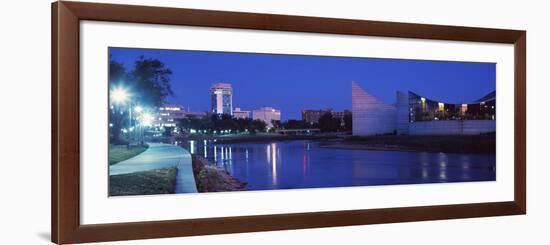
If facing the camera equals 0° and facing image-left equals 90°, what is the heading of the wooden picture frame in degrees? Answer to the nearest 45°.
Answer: approximately 315°
